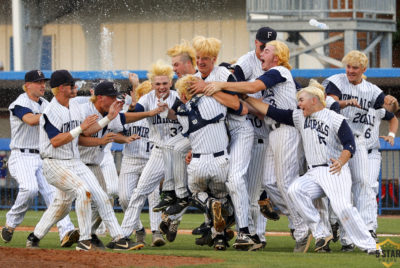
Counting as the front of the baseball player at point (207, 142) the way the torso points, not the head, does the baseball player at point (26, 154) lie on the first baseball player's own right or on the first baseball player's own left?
on the first baseball player's own left

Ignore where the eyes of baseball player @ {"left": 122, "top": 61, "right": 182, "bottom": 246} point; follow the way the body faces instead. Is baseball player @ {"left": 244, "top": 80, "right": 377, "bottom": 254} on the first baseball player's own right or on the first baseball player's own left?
on the first baseball player's own left

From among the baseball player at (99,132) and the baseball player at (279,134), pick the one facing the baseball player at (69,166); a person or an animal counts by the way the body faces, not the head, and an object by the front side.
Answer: the baseball player at (279,134)

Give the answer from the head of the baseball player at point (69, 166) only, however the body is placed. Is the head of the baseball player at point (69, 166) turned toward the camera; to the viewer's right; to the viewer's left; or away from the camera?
to the viewer's right

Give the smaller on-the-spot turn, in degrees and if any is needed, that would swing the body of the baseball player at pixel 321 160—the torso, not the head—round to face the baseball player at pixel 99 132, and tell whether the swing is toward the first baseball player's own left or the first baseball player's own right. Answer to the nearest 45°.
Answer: approximately 45° to the first baseball player's own right

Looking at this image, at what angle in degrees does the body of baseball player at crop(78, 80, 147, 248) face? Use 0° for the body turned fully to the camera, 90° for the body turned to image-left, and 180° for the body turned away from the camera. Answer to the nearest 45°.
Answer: approximately 270°

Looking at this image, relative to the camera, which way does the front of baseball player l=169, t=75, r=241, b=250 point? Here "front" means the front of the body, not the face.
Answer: away from the camera

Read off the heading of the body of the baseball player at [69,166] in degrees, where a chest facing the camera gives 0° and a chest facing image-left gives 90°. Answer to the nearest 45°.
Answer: approximately 315°
